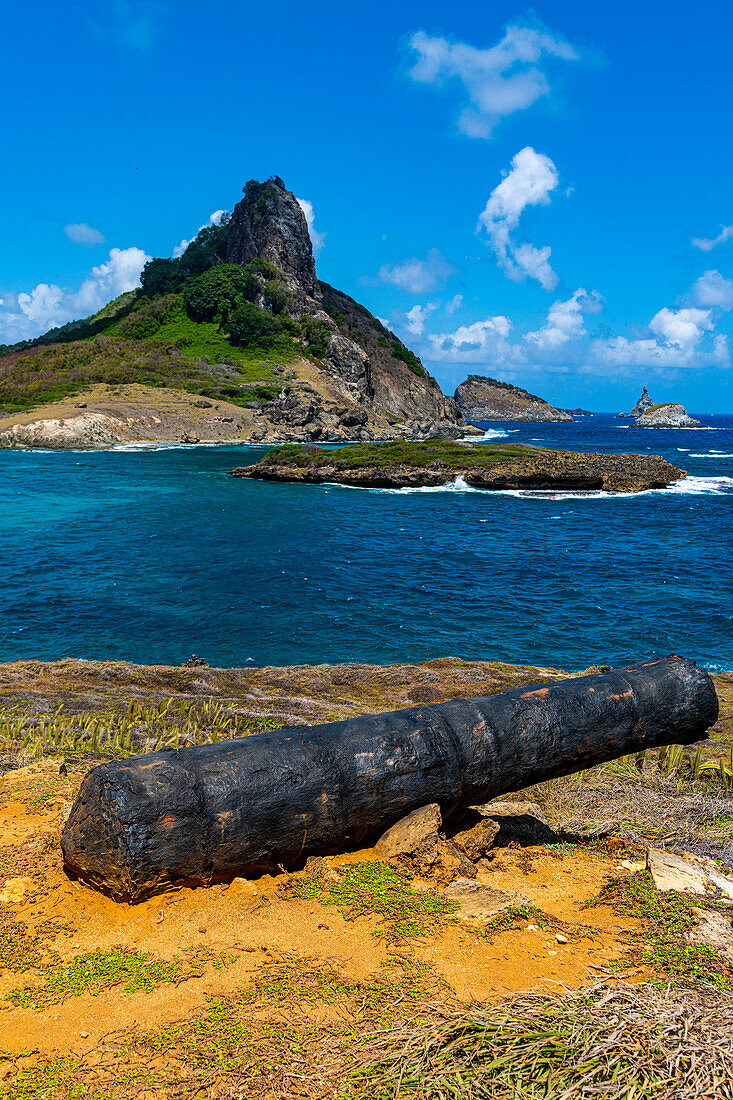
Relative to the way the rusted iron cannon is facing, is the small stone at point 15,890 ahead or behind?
behind

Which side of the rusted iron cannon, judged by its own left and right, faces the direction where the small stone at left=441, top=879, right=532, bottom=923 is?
right

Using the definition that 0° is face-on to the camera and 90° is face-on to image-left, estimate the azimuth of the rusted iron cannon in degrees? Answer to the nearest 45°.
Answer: approximately 225°
